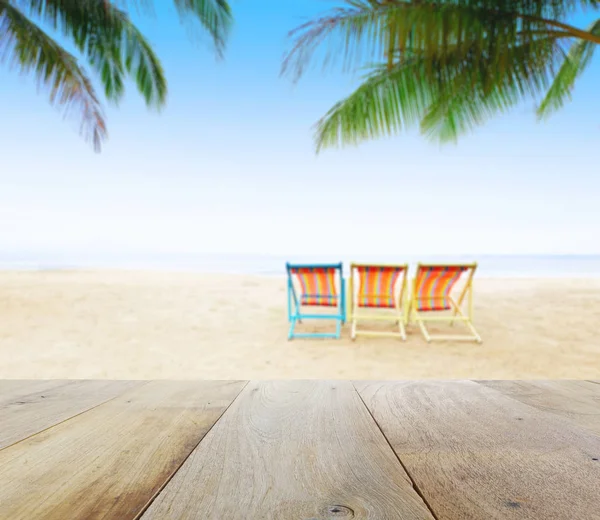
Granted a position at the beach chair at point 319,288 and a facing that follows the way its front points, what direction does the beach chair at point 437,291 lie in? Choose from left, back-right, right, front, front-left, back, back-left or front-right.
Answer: right

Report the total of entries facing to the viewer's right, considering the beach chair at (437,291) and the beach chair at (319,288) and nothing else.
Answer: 0

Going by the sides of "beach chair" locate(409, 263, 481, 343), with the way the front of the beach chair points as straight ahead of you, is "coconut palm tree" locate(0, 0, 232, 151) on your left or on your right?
on your left

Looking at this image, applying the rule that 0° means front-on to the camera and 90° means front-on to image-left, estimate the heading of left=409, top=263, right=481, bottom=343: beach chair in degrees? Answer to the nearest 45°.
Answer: approximately 135°

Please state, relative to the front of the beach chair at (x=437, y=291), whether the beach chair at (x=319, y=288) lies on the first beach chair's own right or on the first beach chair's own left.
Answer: on the first beach chair's own left

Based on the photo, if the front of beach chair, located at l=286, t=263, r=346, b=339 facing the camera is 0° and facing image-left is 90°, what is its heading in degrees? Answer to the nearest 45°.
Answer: approximately 180°
